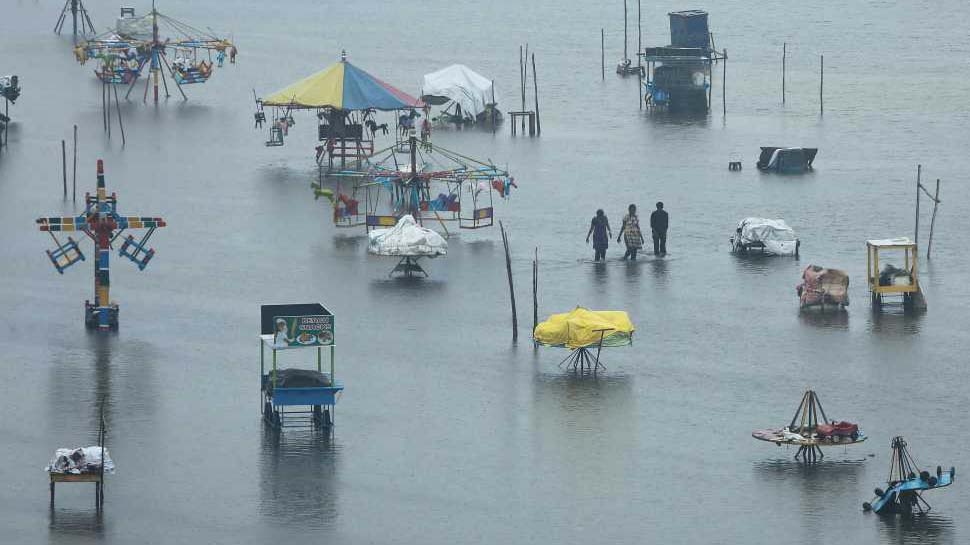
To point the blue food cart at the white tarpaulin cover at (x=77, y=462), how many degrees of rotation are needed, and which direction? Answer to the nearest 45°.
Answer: approximately 45° to its right

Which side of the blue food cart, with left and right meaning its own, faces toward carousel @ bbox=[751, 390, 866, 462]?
left

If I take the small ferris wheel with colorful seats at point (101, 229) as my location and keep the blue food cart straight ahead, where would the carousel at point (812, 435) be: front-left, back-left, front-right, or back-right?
front-left

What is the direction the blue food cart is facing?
toward the camera

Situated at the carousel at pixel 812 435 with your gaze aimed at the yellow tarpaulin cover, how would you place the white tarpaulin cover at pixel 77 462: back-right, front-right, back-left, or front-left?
front-left

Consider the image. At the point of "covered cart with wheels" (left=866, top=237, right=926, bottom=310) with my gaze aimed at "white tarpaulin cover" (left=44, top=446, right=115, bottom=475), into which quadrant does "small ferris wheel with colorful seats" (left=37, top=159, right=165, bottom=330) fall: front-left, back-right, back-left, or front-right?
front-right

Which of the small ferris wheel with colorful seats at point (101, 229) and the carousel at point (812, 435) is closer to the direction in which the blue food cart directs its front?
the carousel

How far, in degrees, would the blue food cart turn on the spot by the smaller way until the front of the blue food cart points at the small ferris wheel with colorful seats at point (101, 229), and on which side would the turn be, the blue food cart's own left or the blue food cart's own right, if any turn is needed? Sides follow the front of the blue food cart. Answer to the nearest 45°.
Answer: approximately 135° to the blue food cart's own right
